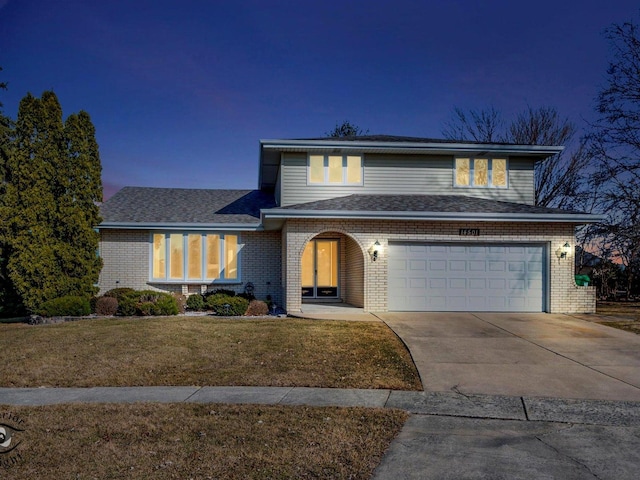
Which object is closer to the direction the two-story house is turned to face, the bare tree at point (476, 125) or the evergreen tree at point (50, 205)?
the evergreen tree

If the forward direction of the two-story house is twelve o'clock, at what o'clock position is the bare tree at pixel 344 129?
The bare tree is roughly at 6 o'clock from the two-story house.

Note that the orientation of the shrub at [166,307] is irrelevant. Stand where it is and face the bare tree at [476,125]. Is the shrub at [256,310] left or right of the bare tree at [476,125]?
right

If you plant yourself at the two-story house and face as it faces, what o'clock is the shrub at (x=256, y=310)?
The shrub is roughly at 2 o'clock from the two-story house.

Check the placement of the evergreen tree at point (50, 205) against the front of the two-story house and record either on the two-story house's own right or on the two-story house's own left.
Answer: on the two-story house's own right

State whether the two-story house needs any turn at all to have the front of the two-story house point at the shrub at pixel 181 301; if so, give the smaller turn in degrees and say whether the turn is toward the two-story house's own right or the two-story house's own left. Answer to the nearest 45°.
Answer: approximately 90° to the two-story house's own right

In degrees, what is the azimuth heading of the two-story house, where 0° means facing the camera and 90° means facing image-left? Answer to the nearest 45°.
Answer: approximately 0°

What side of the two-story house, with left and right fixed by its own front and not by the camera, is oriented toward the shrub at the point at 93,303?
right

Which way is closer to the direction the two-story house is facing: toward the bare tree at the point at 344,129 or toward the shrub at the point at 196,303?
the shrub

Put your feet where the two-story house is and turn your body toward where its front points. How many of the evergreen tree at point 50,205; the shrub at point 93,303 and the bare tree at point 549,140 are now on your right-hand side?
2

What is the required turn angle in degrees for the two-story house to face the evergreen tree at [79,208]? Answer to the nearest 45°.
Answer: approximately 90° to its right
